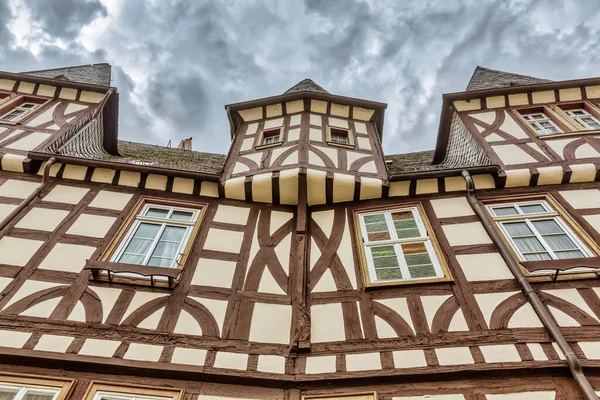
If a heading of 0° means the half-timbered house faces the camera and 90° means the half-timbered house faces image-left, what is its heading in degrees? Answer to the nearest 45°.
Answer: approximately 0°
